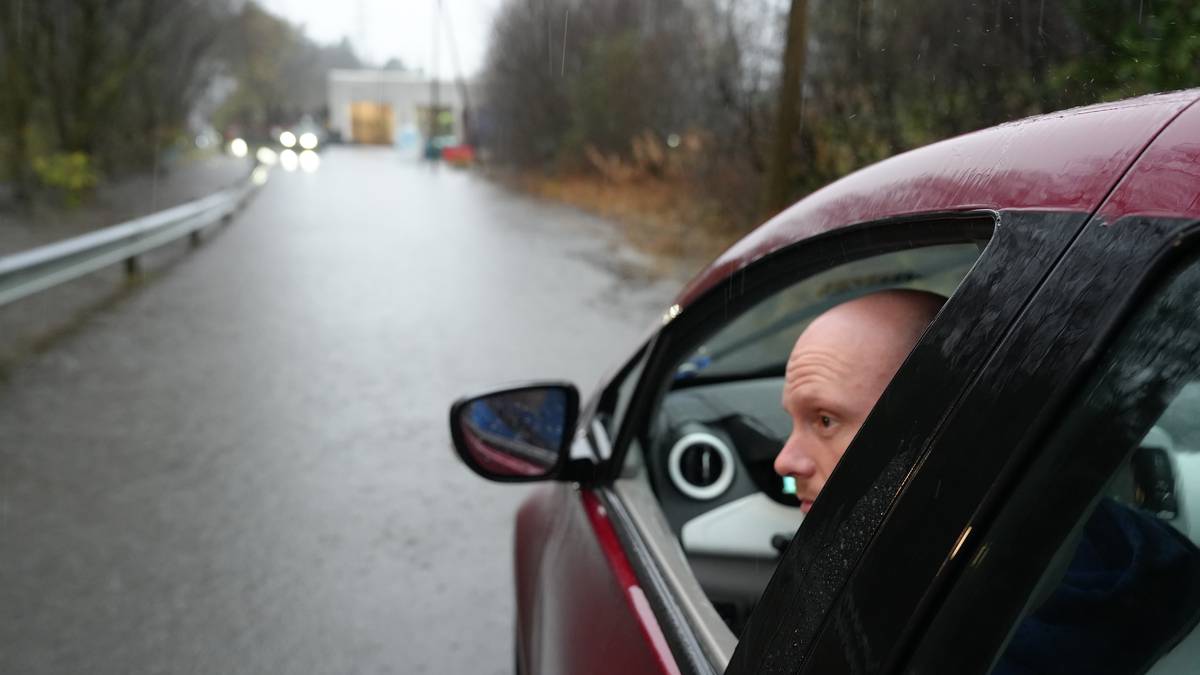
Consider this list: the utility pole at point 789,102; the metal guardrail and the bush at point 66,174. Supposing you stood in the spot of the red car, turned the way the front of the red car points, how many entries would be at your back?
0

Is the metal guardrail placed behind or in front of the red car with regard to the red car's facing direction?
in front

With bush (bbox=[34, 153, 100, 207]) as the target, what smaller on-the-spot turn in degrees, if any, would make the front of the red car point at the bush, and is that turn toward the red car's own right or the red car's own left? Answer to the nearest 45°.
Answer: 0° — it already faces it

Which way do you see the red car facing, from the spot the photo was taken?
facing away from the viewer and to the left of the viewer

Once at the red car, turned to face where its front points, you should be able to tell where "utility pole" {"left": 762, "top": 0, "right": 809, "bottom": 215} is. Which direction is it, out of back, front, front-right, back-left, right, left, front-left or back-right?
front-right
